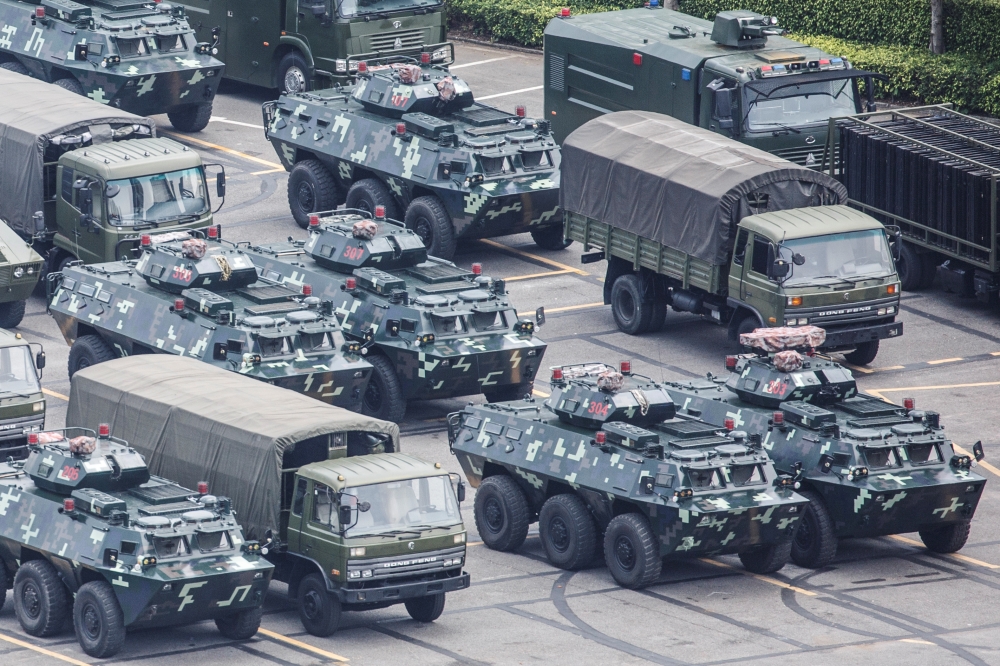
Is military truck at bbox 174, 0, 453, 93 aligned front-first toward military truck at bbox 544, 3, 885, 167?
yes

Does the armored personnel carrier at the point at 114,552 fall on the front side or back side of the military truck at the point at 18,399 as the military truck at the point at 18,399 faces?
on the front side

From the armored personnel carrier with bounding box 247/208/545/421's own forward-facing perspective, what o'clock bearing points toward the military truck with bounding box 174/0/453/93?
The military truck is roughly at 7 o'clock from the armored personnel carrier.

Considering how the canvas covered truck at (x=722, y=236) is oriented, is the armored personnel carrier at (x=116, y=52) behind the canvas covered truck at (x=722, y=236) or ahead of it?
behind

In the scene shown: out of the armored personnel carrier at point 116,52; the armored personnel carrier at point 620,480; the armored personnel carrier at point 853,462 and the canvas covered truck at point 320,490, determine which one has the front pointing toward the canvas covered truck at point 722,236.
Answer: the armored personnel carrier at point 116,52

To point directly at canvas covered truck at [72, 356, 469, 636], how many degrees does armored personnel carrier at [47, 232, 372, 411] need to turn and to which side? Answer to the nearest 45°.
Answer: approximately 45° to its right

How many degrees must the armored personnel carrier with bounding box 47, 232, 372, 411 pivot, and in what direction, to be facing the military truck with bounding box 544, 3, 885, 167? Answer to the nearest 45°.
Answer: approximately 90° to its left

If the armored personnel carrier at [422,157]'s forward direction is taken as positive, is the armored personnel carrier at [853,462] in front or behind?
in front

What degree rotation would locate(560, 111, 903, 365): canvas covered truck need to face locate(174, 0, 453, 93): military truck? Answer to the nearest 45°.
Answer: approximately 180°

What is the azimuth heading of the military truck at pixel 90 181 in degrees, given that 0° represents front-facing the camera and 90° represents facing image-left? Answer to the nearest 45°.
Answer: approximately 315°

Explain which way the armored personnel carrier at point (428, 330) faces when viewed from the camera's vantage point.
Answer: facing the viewer and to the right of the viewer
